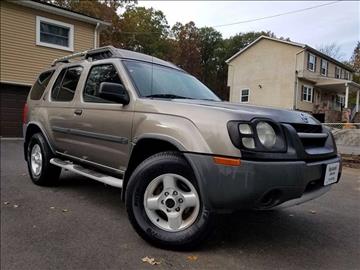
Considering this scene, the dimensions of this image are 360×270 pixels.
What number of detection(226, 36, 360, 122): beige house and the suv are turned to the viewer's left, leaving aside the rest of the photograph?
0

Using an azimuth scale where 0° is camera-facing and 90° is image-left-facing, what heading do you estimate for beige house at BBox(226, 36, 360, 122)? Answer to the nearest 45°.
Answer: approximately 315°

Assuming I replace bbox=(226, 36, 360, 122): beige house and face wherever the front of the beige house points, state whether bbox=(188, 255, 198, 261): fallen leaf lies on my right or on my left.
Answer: on my right

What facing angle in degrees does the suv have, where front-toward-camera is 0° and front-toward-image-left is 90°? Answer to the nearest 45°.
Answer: approximately 315°

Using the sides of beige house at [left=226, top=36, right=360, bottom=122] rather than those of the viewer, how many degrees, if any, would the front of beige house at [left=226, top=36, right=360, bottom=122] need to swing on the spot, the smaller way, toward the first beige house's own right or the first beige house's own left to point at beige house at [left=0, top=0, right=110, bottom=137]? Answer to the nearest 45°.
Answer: approximately 90° to the first beige house's own right

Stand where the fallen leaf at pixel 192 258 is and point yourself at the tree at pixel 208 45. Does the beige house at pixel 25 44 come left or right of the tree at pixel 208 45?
left

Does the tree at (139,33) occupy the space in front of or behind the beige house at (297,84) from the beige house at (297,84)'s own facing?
behind

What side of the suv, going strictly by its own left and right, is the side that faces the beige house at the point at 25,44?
back

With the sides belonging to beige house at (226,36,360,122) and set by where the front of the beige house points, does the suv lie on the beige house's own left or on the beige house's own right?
on the beige house's own right

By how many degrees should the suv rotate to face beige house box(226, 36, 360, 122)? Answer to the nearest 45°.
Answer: approximately 135° to its left
